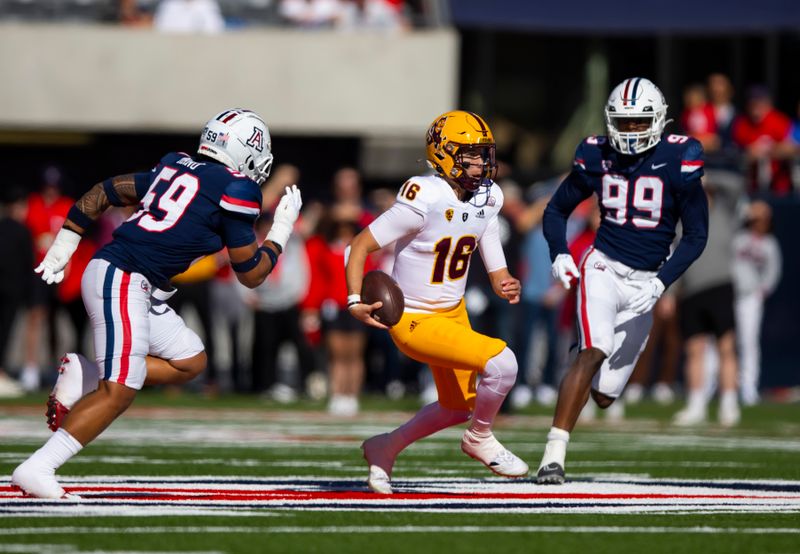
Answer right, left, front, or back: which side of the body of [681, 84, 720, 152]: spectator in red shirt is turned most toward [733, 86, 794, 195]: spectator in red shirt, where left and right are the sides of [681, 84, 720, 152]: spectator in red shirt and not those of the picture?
left

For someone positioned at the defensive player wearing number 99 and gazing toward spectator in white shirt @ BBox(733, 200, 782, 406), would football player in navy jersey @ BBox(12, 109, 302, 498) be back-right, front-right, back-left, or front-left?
back-left

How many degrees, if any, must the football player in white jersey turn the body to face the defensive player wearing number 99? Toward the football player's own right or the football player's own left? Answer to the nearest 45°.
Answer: approximately 90° to the football player's own left

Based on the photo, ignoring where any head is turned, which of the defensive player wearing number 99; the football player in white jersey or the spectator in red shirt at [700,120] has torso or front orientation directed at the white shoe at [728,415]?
the spectator in red shirt

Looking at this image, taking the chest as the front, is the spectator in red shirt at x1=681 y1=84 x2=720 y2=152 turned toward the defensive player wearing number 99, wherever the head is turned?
yes

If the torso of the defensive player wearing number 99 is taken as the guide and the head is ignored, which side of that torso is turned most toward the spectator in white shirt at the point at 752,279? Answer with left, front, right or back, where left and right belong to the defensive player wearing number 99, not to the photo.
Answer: back

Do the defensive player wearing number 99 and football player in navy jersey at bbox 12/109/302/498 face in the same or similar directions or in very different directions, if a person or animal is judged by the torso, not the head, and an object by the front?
very different directions

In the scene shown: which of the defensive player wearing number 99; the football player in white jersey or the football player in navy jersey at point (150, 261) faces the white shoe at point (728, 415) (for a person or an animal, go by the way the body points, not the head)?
the football player in navy jersey

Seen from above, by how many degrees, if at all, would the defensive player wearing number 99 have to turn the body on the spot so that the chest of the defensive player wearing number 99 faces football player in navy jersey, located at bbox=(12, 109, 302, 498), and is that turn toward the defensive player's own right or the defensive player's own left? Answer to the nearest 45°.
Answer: approximately 45° to the defensive player's own right
